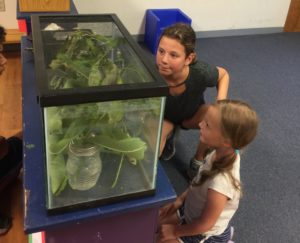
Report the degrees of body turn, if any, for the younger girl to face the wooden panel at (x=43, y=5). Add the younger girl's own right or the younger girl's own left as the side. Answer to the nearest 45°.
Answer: approximately 45° to the younger girl's own right

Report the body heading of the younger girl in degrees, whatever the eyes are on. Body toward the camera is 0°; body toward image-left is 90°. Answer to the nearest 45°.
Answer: approximately 90°

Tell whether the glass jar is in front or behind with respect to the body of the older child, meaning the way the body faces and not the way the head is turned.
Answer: in front

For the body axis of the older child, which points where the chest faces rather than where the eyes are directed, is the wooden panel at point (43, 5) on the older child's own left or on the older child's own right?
on the older child's own right

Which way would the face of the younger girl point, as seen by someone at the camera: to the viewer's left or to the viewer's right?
to the viewer's left

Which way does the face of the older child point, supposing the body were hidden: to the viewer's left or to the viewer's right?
to the viewer's left

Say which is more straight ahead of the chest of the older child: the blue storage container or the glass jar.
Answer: the glass jar
